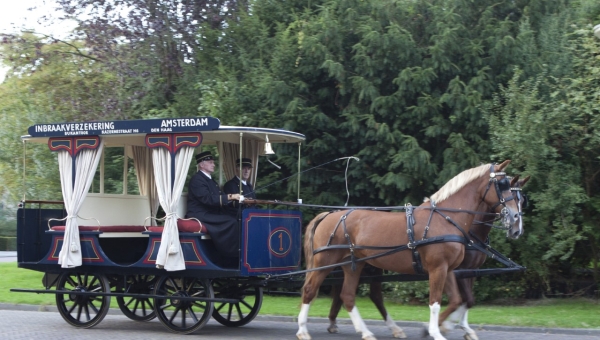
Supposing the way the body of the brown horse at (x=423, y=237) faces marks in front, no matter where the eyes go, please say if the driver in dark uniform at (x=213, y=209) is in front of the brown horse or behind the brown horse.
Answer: behind

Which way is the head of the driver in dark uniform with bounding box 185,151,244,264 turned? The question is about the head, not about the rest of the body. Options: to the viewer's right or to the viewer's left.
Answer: to the viewer's right

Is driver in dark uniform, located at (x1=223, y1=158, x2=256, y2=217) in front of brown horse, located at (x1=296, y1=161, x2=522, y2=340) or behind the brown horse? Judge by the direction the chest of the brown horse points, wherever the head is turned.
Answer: behind

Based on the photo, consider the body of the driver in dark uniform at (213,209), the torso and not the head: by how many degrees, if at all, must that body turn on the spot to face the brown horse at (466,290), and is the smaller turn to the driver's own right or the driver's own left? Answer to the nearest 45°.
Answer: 0° — they already face it

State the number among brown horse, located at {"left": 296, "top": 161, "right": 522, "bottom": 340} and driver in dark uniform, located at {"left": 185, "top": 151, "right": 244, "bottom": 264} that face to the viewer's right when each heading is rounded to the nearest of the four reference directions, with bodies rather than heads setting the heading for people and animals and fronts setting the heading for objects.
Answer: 2

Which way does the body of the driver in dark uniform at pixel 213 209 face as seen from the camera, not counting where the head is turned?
to the viewer's right

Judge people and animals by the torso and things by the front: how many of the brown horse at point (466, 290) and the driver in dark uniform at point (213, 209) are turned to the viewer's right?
2

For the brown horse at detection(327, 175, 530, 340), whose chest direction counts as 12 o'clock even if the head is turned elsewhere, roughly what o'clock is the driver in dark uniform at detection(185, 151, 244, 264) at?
The driver in dark uniform is roughly at 6 o'clock from the brown horse.

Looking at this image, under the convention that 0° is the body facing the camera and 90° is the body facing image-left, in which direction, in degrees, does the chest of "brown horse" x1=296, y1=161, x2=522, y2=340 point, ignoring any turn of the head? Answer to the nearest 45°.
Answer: approximately 270°

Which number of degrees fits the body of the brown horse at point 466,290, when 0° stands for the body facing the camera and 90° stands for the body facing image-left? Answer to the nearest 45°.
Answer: approximately 270°
